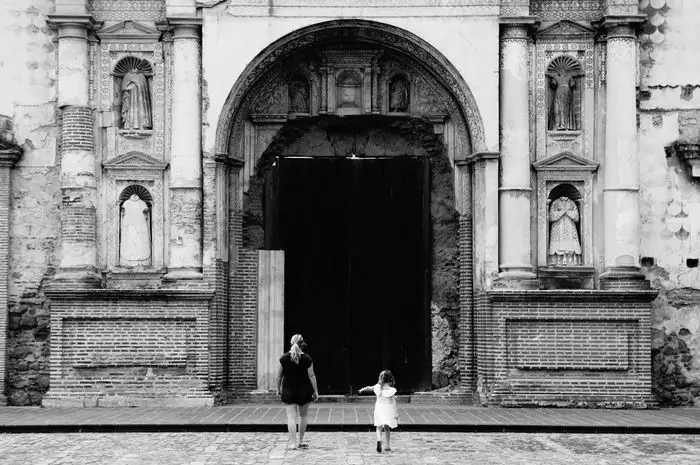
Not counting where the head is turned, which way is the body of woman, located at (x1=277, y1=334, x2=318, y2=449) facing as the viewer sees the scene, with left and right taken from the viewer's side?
facing away from the viewer

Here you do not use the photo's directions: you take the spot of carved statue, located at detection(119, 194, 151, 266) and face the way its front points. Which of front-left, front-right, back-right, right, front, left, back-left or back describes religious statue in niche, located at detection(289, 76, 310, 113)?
left

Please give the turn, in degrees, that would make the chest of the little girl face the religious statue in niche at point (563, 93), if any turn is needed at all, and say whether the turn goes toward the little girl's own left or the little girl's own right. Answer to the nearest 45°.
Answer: approximately 45° to the little girl's own right

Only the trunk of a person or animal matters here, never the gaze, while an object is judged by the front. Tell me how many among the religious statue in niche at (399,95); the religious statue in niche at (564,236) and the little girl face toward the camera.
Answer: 2

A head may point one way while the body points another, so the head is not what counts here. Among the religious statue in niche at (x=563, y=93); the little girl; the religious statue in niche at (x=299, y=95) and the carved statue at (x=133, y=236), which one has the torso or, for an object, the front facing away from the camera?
the little girl

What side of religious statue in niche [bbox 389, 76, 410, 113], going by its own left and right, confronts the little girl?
front

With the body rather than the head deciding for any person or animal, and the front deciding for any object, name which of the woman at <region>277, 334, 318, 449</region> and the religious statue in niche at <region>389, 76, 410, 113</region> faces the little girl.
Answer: the religious statue in niche

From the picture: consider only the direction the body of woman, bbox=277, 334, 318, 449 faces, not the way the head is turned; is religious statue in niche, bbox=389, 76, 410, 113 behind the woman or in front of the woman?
in front

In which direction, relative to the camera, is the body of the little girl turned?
away from the camera

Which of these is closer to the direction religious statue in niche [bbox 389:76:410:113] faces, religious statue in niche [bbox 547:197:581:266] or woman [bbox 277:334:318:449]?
the woman

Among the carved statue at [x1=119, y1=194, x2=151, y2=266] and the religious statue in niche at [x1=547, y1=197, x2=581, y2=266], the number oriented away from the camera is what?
0
